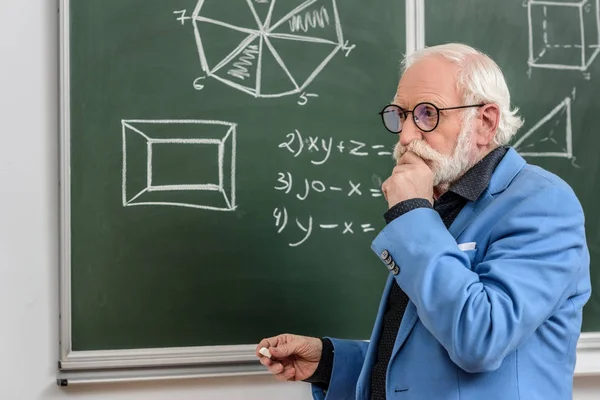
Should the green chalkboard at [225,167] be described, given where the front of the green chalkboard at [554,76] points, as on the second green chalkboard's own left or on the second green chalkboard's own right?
on the second green chalkboard's own right

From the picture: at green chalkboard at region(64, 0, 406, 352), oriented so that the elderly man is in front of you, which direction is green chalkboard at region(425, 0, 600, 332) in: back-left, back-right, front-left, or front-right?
front-left

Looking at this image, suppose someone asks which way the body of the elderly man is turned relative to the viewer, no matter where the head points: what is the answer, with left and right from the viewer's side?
facing the viewer and to the left of the viewer

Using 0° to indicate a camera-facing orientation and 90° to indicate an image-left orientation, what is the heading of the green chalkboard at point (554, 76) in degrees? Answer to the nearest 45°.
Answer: approximately 0°

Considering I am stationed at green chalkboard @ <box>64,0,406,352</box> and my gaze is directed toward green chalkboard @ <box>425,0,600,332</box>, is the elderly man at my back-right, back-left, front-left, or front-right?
front-right

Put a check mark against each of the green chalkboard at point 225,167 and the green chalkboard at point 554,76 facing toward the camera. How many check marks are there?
2

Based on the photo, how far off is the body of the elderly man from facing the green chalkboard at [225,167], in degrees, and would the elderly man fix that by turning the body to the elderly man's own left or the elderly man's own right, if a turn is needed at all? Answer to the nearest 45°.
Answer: approximately 90° to the elderly man's own right

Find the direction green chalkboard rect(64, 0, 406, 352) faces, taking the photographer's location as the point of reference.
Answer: facing the viewer

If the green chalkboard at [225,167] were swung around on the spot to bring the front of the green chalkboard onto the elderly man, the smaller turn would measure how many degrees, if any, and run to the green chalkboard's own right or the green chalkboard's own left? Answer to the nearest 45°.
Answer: approximately 45° to the green chalkboard's own left

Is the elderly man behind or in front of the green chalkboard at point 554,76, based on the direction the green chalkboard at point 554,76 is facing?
in front

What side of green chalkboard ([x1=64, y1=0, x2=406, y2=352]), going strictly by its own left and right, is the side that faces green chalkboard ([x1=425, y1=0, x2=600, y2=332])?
left

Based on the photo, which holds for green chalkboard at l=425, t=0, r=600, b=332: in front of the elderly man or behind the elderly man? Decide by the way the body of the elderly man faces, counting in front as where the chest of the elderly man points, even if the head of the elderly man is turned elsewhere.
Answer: behind

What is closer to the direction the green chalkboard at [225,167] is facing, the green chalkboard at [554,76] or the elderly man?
the elderly man
